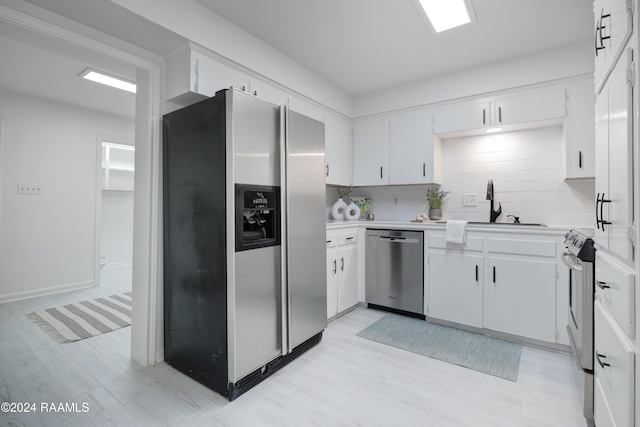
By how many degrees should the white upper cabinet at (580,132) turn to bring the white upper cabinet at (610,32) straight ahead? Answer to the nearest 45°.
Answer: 0° — it already faces it

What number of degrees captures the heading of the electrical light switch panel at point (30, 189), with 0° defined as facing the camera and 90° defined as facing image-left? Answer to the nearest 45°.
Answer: approximately 0°

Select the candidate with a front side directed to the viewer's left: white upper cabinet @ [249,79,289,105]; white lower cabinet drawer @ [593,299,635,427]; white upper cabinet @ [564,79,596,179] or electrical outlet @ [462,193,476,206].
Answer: the white lower cabinet drawer

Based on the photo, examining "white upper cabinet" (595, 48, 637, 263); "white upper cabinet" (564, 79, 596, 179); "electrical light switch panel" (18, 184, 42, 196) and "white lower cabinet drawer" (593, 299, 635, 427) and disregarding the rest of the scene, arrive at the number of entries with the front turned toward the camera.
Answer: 2

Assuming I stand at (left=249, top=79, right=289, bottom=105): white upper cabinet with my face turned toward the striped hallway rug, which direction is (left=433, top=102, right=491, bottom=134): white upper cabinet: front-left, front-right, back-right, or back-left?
back-right

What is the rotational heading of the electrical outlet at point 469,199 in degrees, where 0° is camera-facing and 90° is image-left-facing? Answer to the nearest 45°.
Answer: approximately 0°

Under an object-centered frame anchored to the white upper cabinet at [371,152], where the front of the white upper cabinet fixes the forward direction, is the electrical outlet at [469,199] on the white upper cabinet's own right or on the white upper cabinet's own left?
on the white upper cabinet's own left

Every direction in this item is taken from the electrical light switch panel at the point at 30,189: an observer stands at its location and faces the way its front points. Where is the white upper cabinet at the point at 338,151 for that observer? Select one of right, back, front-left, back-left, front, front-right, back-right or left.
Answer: front-left

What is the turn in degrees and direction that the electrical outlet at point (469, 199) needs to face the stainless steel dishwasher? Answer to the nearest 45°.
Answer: approximately 45° to its right

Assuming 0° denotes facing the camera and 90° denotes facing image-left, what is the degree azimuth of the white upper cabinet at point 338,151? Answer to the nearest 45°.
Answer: approximately 315°

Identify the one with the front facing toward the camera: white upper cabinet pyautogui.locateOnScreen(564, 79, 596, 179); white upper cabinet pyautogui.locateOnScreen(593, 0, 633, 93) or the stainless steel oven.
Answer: white upper cabinet pyautogui.locateOnScreen(564, 79, 596, 179)

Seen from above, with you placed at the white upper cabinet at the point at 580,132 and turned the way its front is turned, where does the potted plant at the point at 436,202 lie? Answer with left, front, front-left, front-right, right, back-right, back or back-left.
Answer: right

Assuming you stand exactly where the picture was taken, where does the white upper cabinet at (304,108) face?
facing the viewer and to the right of the viewer

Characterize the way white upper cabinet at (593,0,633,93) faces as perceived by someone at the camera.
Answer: facing to the left of the viewer

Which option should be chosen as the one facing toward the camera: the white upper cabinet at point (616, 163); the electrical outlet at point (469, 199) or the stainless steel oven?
the electrical outlet
